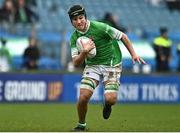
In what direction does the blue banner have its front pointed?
toward the camera

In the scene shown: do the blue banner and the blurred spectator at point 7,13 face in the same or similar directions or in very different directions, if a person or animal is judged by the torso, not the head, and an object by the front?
same or similar directions

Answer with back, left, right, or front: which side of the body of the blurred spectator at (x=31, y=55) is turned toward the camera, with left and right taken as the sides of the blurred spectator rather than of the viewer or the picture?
front

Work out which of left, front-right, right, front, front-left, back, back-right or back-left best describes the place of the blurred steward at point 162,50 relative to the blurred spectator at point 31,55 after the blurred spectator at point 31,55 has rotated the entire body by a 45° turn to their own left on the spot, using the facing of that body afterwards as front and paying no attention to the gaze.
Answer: front-left

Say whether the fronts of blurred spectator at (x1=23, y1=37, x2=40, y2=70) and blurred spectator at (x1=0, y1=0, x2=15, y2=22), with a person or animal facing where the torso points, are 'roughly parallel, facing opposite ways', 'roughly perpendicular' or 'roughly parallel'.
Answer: roughly parallel

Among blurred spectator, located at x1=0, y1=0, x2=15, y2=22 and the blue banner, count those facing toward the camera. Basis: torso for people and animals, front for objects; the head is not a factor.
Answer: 2
